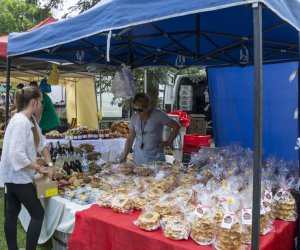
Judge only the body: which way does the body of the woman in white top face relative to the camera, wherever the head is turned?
to the viewer's right

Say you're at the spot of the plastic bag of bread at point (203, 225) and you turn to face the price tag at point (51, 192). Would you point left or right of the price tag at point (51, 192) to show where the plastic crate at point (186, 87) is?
right

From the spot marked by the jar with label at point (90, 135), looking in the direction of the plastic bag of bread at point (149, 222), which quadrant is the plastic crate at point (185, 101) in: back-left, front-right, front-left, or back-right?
back-left

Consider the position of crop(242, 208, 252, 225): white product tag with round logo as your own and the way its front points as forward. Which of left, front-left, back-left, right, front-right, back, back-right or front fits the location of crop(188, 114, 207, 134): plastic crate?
back

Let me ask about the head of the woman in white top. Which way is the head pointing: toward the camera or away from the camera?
away from the camera

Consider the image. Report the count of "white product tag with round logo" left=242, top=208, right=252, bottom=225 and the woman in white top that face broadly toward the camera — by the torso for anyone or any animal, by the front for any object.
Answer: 1

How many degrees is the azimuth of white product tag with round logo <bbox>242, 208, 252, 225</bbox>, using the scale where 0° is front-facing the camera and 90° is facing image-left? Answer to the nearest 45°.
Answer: approximately 0°

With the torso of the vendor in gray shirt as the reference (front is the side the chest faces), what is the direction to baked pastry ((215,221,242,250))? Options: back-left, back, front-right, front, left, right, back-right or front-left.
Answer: front-left

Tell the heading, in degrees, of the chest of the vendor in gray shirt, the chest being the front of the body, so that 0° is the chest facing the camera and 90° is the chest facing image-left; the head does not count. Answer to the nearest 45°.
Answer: approximately 45°
